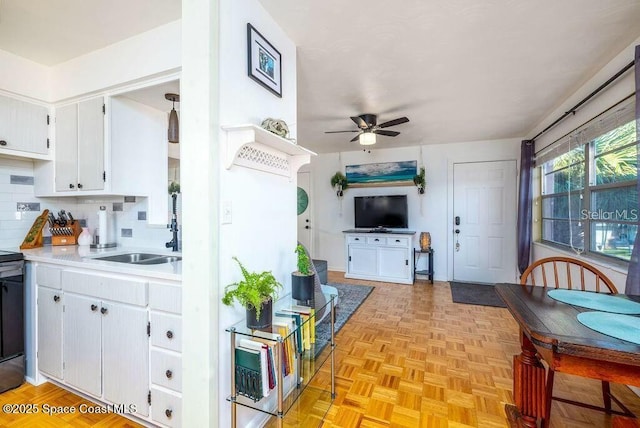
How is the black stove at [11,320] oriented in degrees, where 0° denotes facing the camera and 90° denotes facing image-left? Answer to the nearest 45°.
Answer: approximately 315°

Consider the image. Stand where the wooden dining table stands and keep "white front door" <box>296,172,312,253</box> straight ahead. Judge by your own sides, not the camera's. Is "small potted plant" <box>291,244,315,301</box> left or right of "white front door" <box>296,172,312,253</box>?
left

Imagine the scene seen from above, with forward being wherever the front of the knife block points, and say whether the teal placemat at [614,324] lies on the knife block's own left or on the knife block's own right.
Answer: on the knife block's own left

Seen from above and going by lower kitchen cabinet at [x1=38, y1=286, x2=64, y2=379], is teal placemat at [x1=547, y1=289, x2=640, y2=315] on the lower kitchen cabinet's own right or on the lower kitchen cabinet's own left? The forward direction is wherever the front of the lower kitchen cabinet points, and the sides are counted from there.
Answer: on the lower kitchen cabinet's own left

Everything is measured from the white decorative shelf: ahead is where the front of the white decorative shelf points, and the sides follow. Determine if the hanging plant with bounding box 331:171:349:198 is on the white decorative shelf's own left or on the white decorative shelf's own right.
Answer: on the white decorative shelf's own left

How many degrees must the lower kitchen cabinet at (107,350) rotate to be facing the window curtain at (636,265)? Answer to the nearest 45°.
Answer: approximately 90° to its left

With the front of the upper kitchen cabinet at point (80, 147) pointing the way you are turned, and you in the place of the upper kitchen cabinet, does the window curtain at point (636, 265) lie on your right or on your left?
on your left

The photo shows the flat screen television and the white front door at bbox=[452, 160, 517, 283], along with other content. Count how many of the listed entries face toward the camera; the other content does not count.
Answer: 2

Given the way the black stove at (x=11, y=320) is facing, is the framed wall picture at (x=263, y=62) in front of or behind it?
in front
